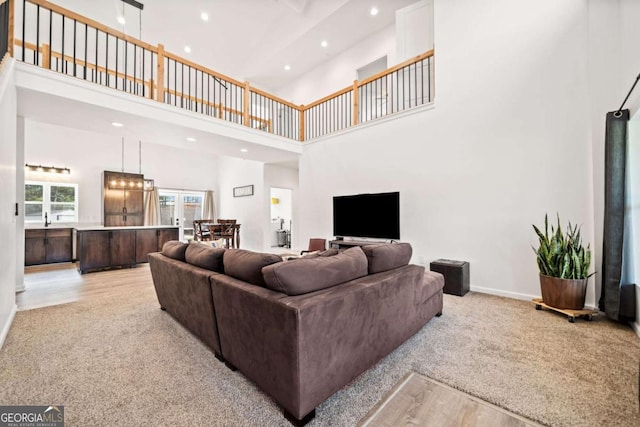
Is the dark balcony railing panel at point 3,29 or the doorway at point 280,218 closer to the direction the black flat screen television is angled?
the dark balcony railing panel

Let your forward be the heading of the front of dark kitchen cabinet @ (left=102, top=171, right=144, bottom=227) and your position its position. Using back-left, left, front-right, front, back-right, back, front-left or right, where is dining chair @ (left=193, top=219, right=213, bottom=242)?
front-left

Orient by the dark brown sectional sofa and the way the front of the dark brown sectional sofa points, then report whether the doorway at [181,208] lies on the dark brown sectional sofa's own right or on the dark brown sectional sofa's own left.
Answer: on the dark brown sectional sofa's own left

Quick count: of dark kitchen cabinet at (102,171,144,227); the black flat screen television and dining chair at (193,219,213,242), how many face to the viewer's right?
1

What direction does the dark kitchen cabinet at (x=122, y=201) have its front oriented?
toward the camera

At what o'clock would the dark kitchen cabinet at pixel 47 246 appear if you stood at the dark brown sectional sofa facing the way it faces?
The dark kitchen cabinet is roughly at 9 o'clock from the dark brown sectional sofa.

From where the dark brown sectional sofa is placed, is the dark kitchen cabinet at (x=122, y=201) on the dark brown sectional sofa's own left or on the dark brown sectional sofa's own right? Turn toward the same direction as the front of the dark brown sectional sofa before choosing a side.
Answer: on the dark brown sectional sofa's own left

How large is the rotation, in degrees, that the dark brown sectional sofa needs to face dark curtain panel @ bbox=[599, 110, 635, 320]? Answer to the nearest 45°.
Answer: approximately 45° to its right

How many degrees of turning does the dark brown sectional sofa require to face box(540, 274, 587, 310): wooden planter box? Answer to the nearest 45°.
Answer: approximately 45° to its right

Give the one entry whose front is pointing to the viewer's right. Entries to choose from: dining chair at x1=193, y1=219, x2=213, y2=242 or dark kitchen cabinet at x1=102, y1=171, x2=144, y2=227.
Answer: the dining chair

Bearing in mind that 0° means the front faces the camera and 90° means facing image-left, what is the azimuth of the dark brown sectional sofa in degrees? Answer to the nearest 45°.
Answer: approximately 225°

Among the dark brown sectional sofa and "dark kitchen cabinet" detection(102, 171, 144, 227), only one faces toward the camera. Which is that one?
the dark kitchen cabinet

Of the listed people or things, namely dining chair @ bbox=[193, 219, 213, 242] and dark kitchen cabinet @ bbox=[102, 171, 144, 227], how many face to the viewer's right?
1

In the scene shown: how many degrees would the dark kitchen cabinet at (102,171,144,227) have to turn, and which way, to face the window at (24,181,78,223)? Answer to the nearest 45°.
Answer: approximately 90° to its right

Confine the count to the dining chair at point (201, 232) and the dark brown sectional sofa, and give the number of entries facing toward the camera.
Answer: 0

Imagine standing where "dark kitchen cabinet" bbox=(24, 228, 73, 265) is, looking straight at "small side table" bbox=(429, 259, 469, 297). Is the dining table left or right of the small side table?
left

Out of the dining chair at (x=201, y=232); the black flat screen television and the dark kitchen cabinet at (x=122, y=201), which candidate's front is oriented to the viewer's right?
the dining chair

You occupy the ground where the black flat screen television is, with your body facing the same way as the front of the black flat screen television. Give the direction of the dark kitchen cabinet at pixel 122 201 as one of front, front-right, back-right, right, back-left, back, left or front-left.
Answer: front-right

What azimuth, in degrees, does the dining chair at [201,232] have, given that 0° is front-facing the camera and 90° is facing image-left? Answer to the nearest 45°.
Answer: approximately 270°

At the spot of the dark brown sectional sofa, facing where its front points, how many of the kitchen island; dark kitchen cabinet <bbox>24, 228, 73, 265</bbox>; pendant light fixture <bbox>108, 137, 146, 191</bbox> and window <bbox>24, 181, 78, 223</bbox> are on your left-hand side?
4
